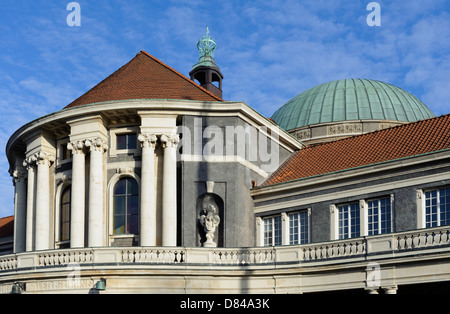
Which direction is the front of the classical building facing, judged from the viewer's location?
facing the viewer and to the left of the viewer
